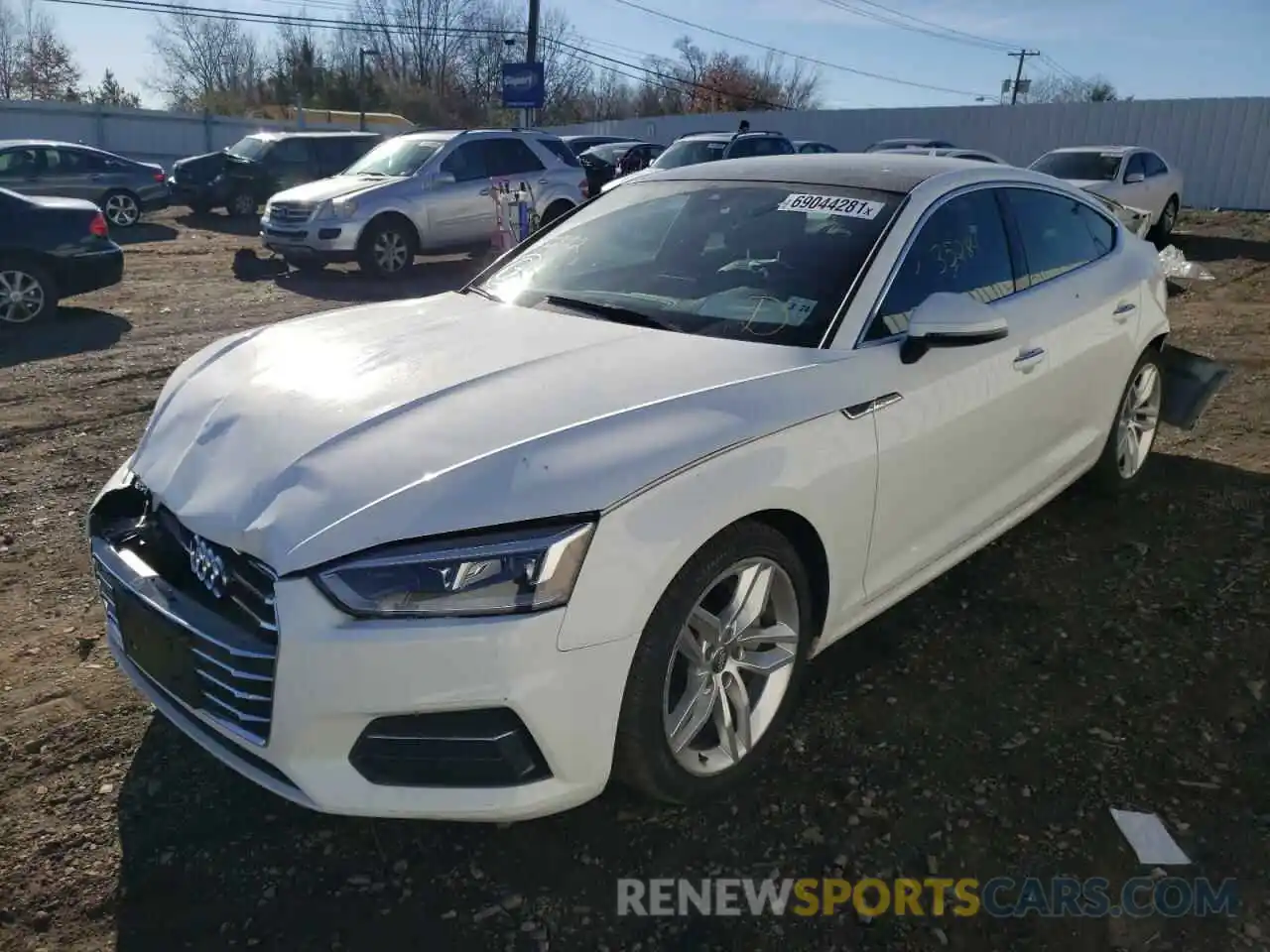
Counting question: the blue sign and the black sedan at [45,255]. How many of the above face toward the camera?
1

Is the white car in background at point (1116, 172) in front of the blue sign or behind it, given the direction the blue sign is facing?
in front

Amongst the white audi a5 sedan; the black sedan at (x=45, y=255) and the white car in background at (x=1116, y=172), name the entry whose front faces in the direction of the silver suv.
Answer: the white car in background

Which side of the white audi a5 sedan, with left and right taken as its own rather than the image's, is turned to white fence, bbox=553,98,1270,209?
back

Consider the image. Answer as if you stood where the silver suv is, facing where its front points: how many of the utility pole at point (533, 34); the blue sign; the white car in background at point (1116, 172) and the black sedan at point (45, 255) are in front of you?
1

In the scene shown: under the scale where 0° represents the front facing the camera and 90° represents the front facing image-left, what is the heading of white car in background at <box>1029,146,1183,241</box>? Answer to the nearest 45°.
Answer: approximately 45°

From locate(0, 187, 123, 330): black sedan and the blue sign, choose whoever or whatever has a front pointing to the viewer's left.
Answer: the black sedan
